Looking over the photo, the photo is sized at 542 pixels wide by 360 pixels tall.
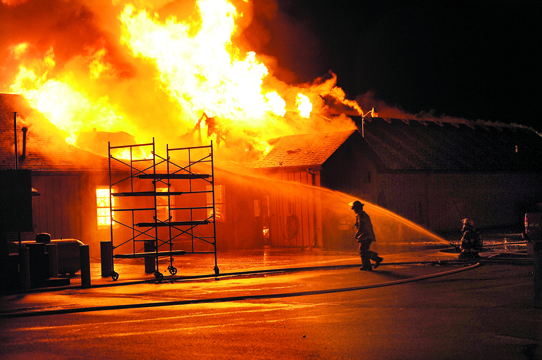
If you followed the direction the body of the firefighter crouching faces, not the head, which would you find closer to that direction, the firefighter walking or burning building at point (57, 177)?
the burning building

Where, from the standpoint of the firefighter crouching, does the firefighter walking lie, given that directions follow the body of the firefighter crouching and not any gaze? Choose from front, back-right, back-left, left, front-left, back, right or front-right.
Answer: front-left

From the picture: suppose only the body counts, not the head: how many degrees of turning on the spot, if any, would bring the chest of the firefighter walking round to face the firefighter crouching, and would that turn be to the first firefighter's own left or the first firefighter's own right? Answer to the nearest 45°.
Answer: approximately 135° to the first firefighter's own right

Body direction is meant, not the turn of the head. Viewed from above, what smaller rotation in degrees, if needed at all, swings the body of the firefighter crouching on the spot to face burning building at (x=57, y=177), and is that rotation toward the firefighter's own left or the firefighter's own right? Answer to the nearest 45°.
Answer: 0° — they already face it

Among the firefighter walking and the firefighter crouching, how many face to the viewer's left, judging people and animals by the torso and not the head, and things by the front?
2

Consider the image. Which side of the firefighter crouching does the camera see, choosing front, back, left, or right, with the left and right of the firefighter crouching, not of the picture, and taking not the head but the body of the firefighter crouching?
left
